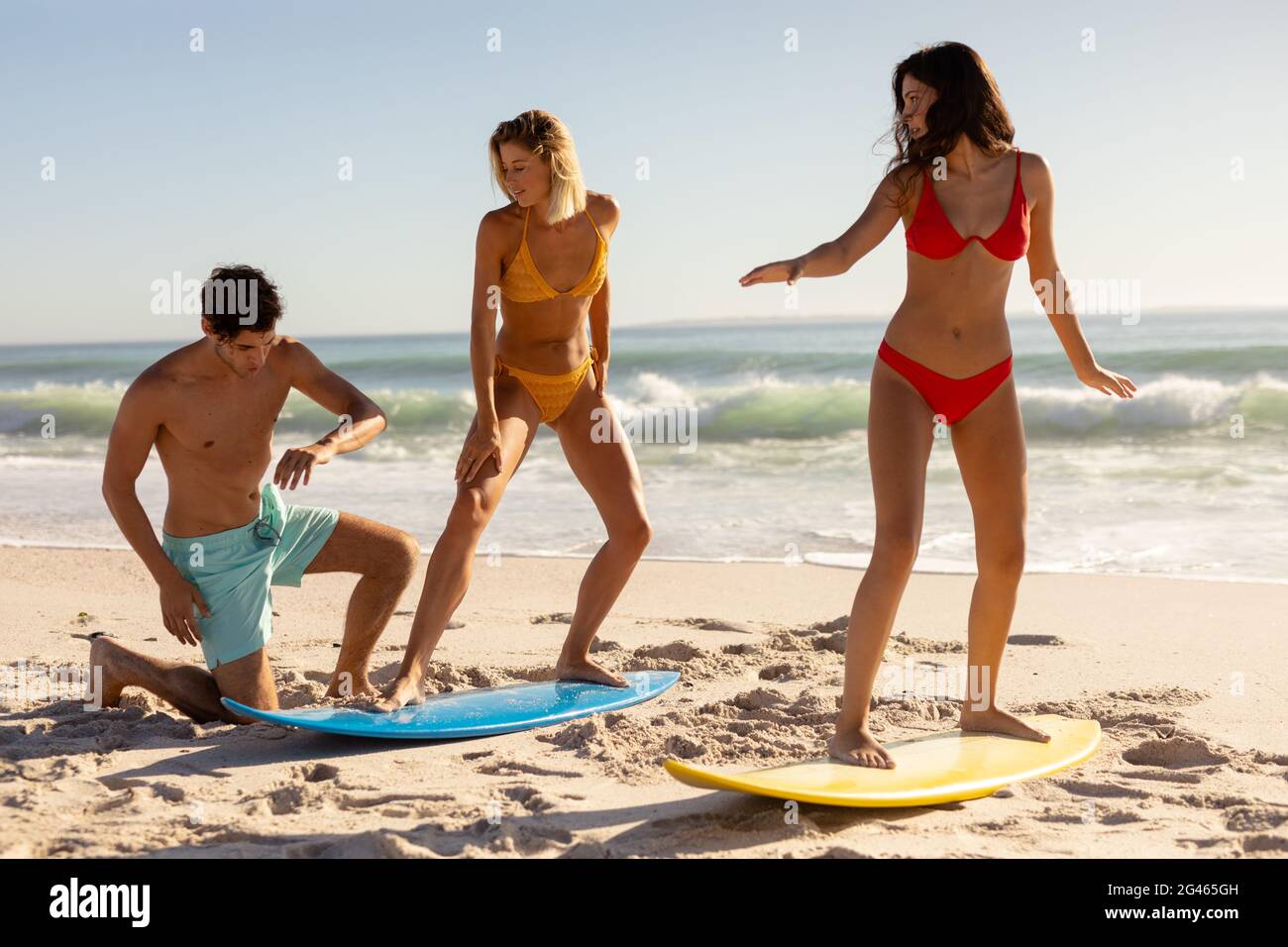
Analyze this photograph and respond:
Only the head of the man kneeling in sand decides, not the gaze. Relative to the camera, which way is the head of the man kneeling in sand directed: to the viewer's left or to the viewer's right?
to the viewer's right

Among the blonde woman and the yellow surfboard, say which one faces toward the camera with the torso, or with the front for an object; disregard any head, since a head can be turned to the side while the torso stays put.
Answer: the blonde woman

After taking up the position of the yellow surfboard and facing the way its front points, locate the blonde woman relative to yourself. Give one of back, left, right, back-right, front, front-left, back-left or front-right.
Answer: front-right

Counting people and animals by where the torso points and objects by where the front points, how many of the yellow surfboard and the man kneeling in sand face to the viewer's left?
1

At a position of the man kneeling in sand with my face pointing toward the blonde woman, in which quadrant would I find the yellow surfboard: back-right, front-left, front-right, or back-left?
front-right

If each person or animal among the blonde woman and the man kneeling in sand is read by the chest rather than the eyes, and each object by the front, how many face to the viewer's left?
0

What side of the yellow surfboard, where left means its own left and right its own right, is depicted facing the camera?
left

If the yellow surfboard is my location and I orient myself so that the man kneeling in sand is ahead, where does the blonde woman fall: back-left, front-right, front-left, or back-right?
front-right

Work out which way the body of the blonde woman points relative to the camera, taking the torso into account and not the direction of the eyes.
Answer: toward the camera

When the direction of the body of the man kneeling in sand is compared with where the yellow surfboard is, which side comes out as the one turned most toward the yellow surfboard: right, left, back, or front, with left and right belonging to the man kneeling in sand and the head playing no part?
front

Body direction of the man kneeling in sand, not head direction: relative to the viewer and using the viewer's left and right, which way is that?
facing the viewer and to the right of the viewer

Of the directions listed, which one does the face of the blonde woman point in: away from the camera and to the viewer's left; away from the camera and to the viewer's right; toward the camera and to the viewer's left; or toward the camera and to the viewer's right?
toward the camera and to the viewer's left

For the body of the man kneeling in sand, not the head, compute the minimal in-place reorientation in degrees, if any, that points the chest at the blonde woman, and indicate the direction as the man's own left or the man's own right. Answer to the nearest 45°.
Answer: approximately 45° to the man's own left
